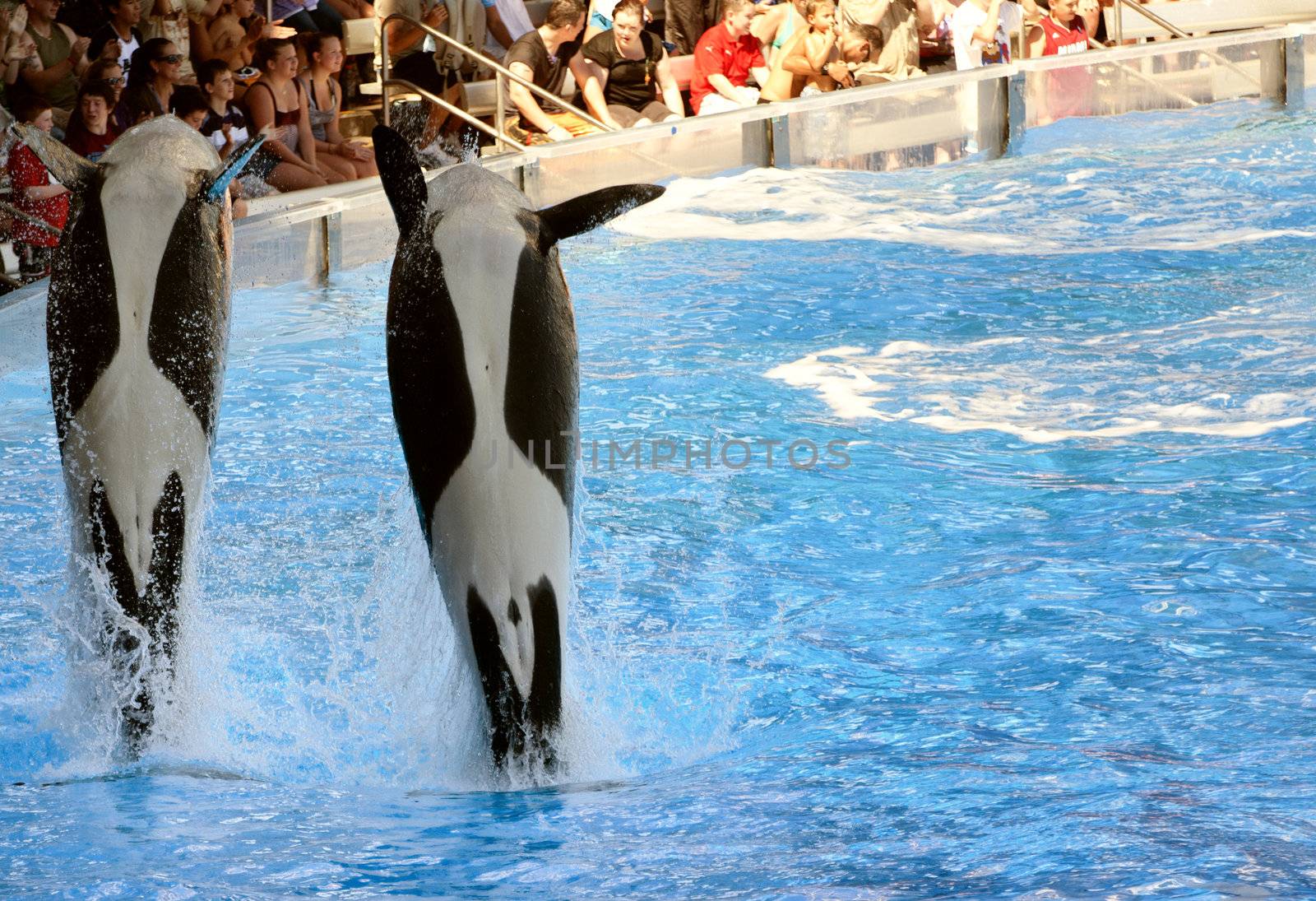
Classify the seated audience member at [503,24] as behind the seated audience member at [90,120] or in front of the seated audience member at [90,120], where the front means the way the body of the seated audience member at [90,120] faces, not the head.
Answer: behind

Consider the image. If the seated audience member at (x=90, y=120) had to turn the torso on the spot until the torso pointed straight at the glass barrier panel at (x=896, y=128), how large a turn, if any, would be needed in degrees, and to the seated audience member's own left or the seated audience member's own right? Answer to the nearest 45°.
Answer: approximately 135° to the seated audience member's own left

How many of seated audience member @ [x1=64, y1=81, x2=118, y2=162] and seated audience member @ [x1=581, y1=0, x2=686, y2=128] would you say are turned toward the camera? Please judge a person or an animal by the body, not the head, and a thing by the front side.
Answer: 2

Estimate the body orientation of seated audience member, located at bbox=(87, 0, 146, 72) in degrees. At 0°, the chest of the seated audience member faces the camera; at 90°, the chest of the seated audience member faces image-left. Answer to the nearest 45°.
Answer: approximately 315°

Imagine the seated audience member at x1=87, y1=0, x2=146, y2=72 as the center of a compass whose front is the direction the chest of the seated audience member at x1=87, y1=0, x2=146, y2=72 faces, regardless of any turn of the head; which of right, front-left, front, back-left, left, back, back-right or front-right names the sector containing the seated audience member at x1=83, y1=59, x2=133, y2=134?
front-right

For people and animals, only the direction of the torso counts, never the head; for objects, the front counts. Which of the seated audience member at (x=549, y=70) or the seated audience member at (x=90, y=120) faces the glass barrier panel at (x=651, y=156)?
the seated audience member at (x=549, y=70)

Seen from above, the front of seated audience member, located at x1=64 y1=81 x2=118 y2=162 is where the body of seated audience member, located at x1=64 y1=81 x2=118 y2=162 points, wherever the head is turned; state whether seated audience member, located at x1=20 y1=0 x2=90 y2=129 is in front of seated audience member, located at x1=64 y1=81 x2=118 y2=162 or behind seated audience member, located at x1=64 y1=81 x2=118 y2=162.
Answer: behind

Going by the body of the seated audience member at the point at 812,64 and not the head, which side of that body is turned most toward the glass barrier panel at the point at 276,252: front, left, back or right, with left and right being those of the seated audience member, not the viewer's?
right

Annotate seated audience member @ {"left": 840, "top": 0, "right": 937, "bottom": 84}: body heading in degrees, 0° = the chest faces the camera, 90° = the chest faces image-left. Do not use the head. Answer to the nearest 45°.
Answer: approximately 45°
